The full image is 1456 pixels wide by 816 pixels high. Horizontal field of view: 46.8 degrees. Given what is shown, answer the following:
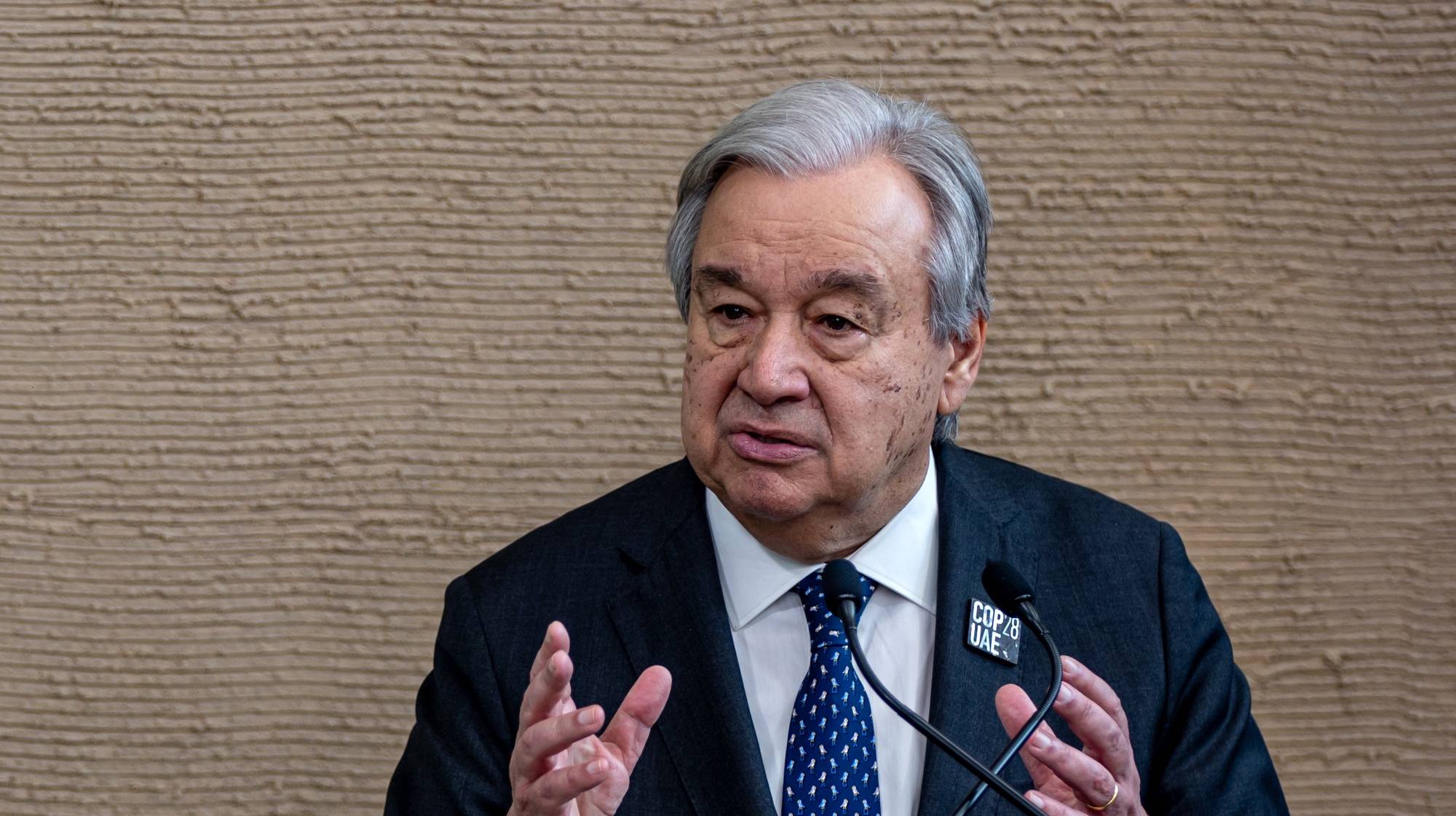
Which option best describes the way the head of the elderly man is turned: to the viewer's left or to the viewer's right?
to the viewer's left

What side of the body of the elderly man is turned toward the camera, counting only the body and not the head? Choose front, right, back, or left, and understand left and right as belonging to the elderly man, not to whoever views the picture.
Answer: front
